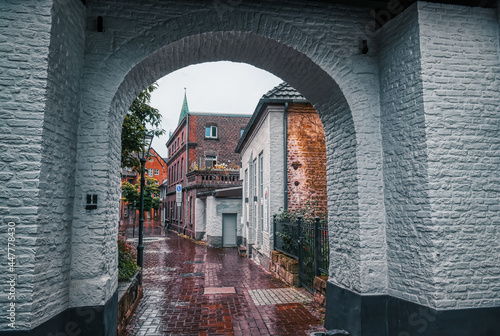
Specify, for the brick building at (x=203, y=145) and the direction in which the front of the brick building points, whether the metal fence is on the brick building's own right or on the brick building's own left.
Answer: on the brick building's own left

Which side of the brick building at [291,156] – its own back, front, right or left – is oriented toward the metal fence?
left

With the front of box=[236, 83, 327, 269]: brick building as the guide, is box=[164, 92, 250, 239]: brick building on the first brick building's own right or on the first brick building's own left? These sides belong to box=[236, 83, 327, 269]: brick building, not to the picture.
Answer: on the first brick building's own right

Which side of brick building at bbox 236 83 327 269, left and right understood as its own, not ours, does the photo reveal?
left

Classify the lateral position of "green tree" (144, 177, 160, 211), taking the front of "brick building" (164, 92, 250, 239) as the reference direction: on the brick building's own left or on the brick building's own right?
on the brick building's own right

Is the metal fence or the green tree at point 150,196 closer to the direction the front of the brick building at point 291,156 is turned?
the green tree

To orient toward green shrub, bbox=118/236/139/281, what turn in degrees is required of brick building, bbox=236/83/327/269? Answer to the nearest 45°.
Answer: approximately 45° to its left

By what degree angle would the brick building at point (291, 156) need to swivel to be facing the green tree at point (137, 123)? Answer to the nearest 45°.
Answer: approximately 45° to its left
